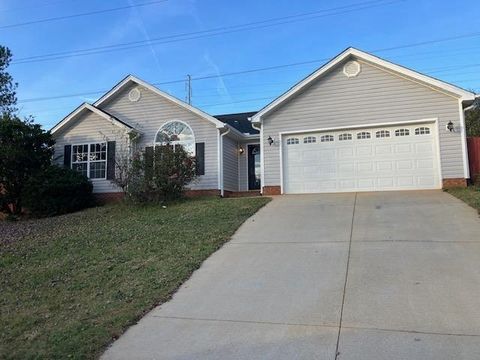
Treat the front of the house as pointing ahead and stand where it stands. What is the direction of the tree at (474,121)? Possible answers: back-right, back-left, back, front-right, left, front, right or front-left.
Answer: back-left

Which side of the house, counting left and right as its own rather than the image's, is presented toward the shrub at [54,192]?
right

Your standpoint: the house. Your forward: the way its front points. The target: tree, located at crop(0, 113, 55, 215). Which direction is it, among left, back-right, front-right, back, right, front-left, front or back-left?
right

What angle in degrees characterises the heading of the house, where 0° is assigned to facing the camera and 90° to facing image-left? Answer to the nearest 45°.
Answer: approximately 0°

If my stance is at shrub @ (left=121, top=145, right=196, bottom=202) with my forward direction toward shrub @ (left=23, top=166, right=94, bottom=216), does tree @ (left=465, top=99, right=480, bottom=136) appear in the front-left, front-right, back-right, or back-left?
back-right
